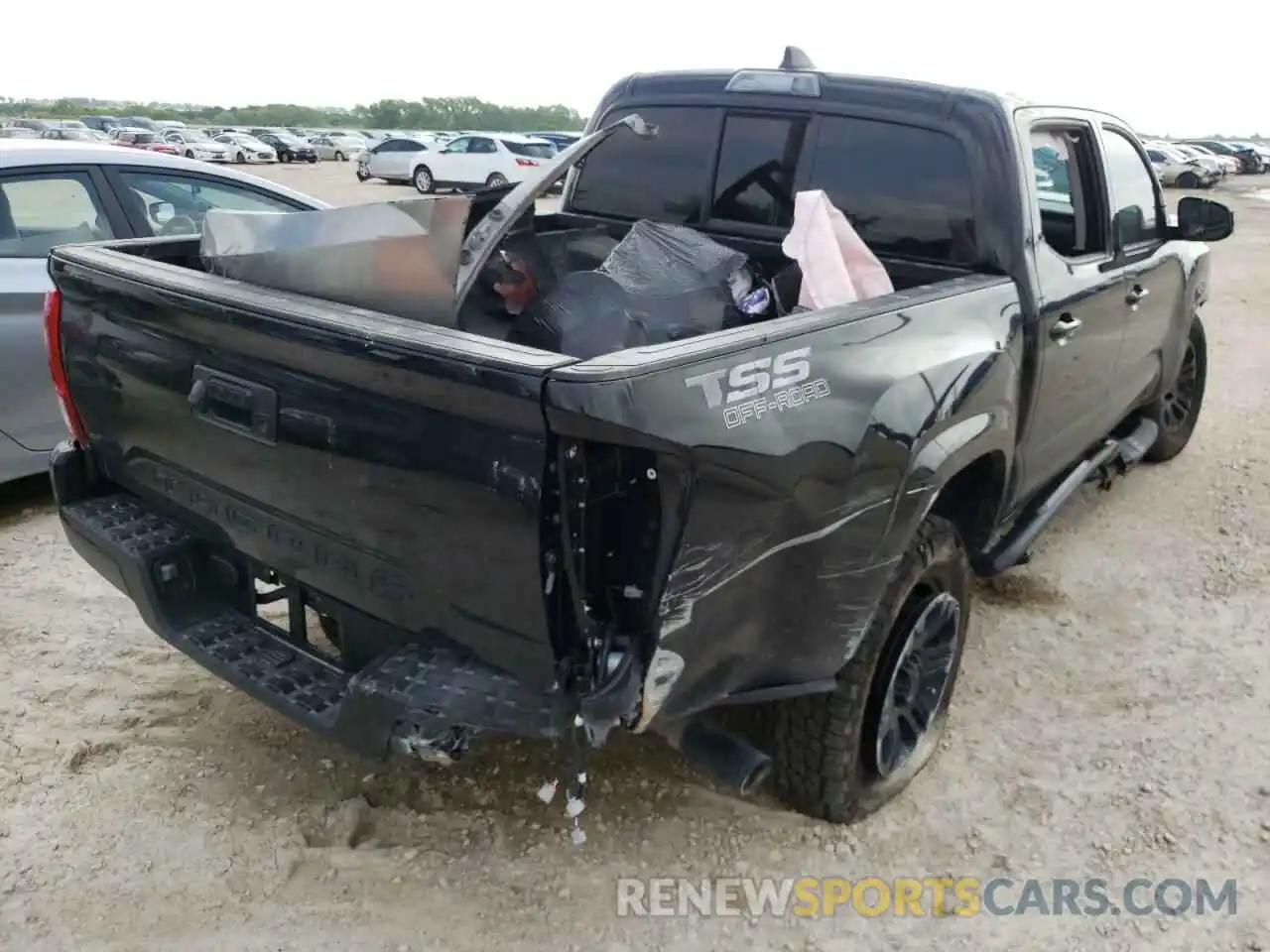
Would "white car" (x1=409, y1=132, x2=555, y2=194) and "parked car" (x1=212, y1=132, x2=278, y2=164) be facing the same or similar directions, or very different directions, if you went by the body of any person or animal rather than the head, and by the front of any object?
very different directions

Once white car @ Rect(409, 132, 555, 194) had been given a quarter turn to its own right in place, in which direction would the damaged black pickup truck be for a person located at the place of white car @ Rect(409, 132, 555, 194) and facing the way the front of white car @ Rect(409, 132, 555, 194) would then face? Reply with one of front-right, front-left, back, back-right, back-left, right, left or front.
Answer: back-right

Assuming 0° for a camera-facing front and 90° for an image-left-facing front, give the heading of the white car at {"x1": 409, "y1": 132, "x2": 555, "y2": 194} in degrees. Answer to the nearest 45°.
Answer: approximately 135°

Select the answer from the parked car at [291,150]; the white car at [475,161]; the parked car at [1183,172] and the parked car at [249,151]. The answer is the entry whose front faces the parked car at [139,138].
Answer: the white car

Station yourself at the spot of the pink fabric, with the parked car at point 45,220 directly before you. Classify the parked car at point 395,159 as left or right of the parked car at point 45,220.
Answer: right

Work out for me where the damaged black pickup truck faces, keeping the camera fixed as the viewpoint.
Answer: facing away from the viewer and to the right of the viewer

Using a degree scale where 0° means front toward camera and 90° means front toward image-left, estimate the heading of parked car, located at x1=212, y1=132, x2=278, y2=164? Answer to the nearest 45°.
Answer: approximately 315°

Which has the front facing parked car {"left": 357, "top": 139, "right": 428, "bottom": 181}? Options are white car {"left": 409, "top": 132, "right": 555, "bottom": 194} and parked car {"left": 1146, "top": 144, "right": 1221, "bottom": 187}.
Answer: the white car

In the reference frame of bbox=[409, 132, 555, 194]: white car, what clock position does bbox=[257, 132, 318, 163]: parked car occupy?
The parked car is roughly at 1 o'clock from the white car.

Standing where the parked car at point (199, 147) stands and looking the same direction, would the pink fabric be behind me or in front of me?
in front

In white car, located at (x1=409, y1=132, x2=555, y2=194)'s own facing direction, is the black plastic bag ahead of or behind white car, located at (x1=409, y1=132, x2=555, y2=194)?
behind

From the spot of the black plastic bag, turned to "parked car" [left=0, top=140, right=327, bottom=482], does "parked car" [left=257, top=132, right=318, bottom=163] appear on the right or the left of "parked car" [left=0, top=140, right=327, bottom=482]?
right

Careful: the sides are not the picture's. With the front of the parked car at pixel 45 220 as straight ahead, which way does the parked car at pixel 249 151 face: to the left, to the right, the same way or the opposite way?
to the right

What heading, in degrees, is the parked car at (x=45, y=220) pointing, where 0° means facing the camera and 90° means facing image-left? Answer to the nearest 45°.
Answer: approximately 225°

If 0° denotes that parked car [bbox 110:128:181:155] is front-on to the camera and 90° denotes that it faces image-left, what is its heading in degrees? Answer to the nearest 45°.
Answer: approximately 315°

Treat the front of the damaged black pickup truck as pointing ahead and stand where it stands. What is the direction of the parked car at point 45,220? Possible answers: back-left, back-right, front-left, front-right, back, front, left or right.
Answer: left
